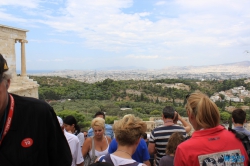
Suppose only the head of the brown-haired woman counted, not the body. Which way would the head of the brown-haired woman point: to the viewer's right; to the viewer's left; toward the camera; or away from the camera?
away from the camera

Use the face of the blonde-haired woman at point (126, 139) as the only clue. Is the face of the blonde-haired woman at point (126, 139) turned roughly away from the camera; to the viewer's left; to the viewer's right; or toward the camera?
away from the camera

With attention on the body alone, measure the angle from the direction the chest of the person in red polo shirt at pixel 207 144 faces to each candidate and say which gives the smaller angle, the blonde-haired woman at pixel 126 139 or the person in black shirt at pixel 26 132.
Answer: the blonde-haired woman

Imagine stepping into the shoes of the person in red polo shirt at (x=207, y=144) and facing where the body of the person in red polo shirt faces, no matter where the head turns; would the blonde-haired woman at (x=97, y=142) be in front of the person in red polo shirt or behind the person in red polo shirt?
in front

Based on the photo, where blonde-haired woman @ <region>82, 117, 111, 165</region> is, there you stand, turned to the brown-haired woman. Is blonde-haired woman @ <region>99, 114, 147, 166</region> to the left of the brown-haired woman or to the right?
right

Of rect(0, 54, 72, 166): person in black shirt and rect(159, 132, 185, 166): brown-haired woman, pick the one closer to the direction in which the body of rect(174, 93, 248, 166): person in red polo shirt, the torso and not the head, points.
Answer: the brown-haired woman

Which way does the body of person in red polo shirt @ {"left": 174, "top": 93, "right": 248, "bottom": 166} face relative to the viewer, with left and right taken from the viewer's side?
facing away from the viewer and to the left of the viewer

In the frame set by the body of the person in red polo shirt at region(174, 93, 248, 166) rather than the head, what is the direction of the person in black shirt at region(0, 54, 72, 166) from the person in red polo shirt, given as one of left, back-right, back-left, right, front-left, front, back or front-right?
left

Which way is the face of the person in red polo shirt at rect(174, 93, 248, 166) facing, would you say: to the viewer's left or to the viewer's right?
to the viewer's left
